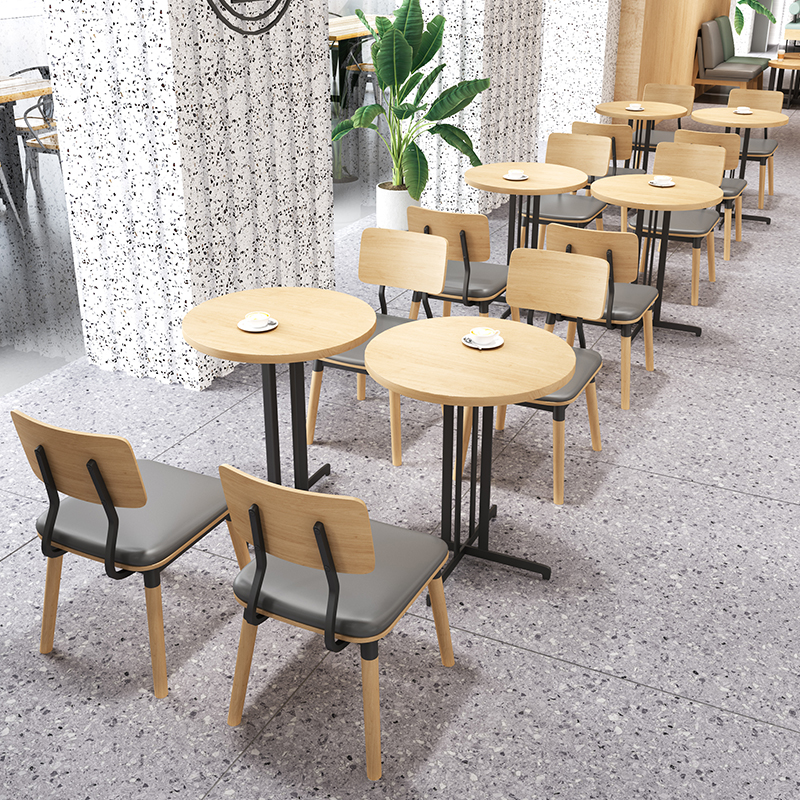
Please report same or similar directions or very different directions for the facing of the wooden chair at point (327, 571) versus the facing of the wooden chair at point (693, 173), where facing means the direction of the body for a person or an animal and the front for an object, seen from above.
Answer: very different directions

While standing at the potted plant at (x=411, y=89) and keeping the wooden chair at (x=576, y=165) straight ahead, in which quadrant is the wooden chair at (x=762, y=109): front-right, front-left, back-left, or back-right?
front-left

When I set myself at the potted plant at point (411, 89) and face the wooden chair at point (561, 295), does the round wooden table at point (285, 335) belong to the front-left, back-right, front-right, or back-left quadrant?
front-right

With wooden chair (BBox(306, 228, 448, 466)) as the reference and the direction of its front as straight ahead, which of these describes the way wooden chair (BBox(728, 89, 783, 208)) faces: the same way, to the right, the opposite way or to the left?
the same way

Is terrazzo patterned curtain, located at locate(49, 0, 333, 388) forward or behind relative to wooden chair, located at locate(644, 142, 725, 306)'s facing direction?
forward

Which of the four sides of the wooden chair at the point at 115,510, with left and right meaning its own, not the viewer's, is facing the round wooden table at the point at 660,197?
front

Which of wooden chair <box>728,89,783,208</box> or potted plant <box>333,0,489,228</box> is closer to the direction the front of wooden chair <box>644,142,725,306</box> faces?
the potted plant

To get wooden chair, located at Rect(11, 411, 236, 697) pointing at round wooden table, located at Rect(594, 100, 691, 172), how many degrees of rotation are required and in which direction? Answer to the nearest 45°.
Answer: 0° — it already faces it

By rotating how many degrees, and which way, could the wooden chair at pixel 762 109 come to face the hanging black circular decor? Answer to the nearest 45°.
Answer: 0° — it already faces it

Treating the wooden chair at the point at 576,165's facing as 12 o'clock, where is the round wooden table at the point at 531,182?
The round wooden table is roughly at 11 o'clock from the wooden chair.

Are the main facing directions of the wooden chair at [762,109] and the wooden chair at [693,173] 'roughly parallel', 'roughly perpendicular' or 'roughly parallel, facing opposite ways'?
roughly parallel

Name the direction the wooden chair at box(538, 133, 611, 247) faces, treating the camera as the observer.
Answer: facing the viewer and to the left of the viewer

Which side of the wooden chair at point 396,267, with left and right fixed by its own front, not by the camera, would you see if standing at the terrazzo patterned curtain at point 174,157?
right

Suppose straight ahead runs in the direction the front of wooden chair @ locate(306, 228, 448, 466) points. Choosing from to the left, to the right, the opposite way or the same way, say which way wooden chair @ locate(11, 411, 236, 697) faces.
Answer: the opposite way

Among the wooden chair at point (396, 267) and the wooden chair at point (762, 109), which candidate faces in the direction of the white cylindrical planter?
the wooden chair at point (762, 109)

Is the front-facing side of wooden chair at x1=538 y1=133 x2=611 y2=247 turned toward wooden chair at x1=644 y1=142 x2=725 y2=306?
no
